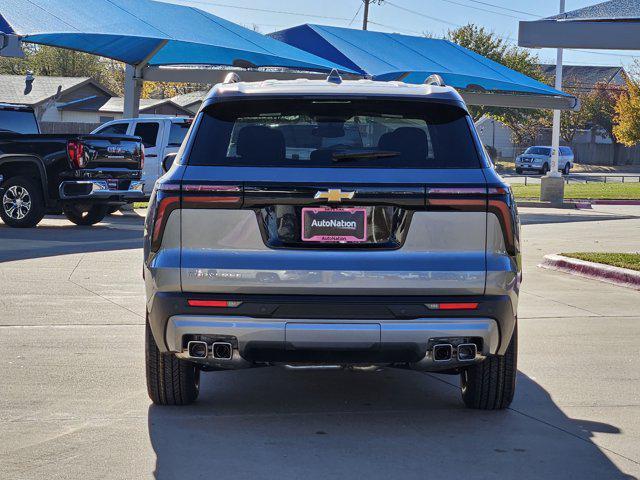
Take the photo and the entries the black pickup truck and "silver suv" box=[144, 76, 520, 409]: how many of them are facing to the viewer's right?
0

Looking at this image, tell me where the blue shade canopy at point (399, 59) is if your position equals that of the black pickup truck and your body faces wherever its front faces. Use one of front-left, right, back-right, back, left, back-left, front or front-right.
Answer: right

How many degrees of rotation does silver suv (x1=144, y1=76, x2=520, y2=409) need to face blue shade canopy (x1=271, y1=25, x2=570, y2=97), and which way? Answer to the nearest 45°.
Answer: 0° — it already faces it

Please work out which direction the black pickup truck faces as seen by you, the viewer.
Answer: facing away from the viewer and to the left of the viewer

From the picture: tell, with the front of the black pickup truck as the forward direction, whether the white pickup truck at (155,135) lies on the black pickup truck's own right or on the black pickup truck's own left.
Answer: on the black pickup truck's own right

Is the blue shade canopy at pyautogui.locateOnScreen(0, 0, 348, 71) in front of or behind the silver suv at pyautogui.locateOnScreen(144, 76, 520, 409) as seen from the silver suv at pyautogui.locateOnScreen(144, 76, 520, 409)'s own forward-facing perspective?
in front

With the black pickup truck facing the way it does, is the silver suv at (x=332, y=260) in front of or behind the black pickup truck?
behind

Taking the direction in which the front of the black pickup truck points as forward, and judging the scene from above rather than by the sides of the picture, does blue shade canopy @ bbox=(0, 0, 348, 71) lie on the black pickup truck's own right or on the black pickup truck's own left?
on the black pickup truck's own right

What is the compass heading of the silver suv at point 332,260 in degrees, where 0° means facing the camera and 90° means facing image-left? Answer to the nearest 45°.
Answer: approximately 180°

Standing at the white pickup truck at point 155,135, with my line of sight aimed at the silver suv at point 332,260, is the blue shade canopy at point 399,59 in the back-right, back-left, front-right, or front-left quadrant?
back-left
